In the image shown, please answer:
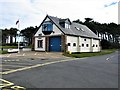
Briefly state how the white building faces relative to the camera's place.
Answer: facing the viewer and to the left of the viewer
